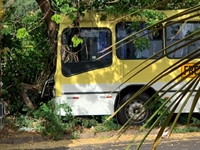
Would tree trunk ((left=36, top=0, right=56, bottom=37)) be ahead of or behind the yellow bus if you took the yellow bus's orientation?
ahead

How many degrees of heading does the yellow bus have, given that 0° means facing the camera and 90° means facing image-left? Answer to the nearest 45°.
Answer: approximately 90°
